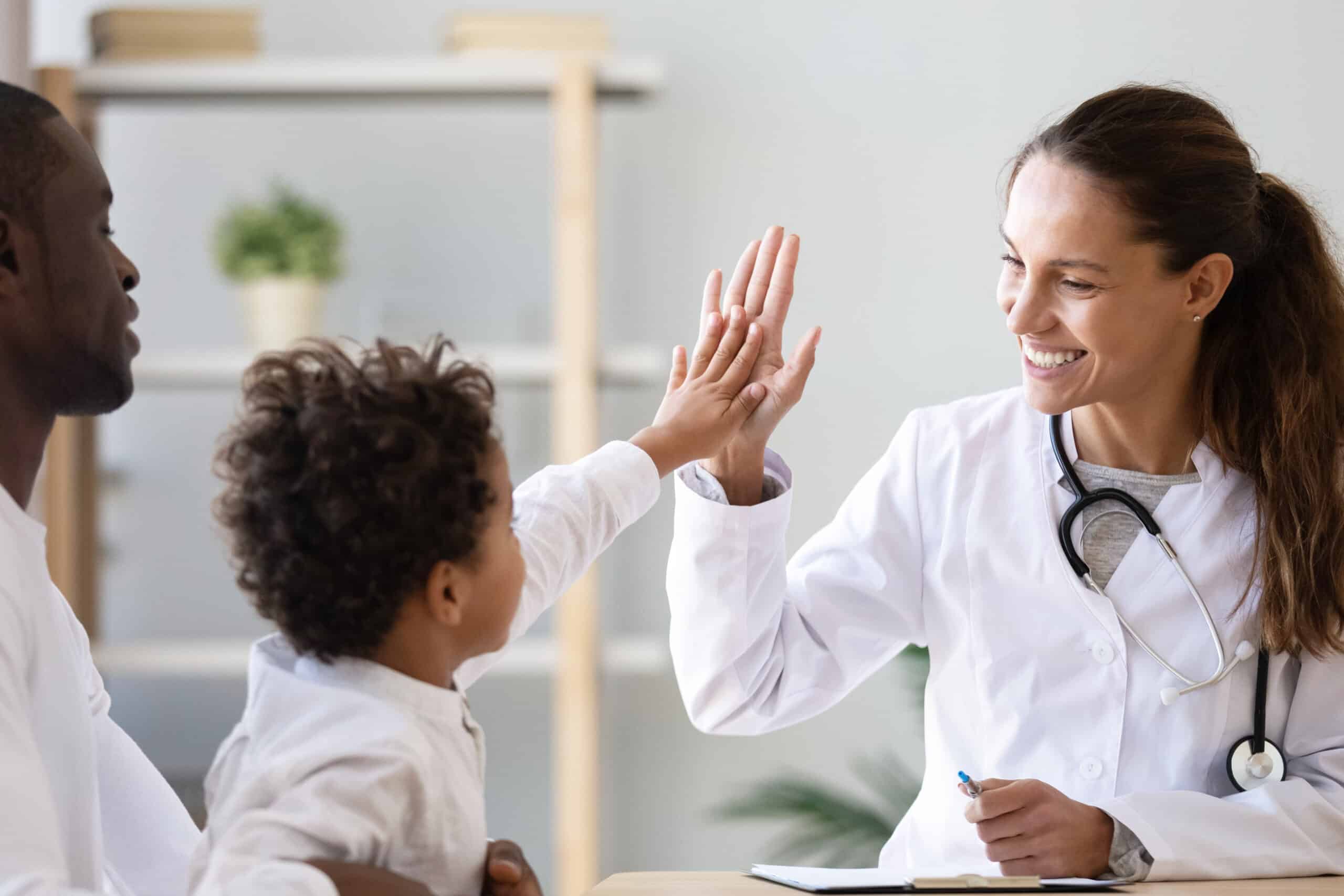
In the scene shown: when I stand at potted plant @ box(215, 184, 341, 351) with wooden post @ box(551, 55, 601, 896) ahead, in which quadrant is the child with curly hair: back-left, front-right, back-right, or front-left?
front-right

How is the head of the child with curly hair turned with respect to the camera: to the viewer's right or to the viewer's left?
to the viewer's right

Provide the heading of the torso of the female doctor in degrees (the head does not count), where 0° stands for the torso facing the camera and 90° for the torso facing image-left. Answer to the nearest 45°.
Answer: approximately 45°

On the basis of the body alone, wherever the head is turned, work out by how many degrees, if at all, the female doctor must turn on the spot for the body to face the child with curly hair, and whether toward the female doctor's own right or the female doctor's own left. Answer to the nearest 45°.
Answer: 0° — they already face them

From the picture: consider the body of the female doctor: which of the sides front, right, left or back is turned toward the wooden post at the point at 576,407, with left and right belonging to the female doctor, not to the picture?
right
